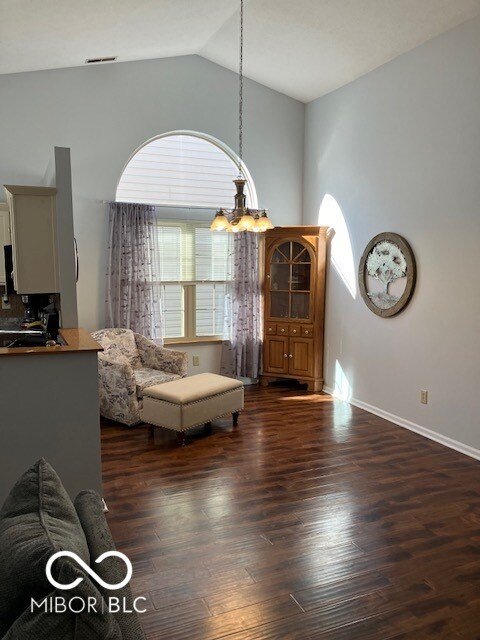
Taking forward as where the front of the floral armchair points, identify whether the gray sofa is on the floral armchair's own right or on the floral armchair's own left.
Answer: on the floral armchair's own right

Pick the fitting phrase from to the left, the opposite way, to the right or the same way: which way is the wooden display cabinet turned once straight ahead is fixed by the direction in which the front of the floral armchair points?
to the right

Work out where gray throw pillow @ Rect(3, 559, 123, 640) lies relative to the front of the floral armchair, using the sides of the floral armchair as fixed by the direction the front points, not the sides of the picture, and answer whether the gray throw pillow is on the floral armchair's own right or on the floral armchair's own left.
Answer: on the floral armchair's own right

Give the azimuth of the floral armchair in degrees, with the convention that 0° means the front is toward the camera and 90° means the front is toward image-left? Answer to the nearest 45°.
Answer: approximately 315°
